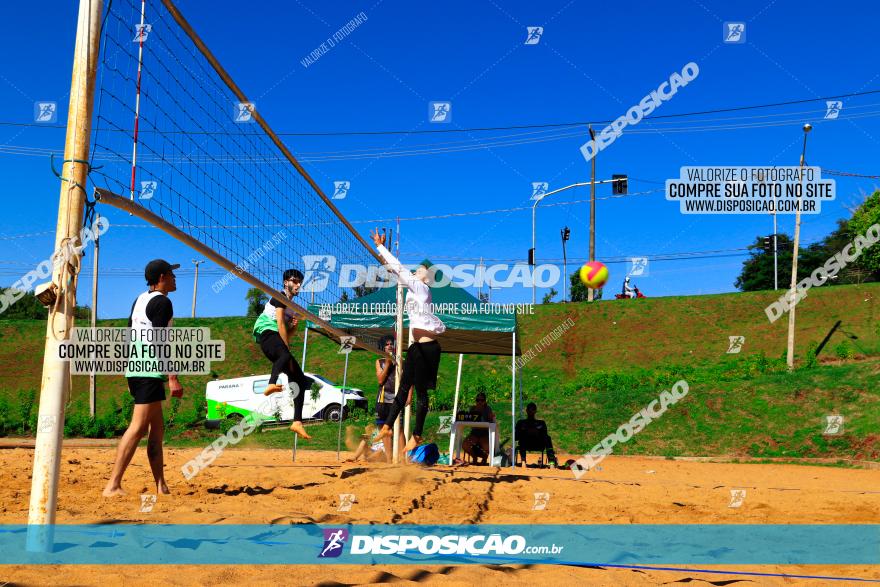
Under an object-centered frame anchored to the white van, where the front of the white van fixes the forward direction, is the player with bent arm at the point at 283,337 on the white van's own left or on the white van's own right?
on the white van's own right

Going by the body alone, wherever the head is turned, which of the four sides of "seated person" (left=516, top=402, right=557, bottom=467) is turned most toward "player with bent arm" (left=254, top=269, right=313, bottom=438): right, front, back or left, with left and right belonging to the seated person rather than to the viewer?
front

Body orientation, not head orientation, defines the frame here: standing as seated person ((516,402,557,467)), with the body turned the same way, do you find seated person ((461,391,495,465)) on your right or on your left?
on your right

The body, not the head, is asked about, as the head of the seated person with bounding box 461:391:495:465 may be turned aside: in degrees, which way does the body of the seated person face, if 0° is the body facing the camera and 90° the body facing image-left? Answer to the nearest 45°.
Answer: approximately 45°

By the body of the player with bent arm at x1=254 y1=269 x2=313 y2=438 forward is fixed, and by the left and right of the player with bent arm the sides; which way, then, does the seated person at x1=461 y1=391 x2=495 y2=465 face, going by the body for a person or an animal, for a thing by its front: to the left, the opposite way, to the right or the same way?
to the right

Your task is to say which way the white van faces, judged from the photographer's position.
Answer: facing to the right of the viewer

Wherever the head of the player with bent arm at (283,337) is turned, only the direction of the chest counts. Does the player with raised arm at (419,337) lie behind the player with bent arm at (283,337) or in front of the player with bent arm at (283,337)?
in front

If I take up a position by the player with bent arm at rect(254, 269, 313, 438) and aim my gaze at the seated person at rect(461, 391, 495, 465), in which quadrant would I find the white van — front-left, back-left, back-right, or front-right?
front-left

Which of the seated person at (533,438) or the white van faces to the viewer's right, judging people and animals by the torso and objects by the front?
the white van
